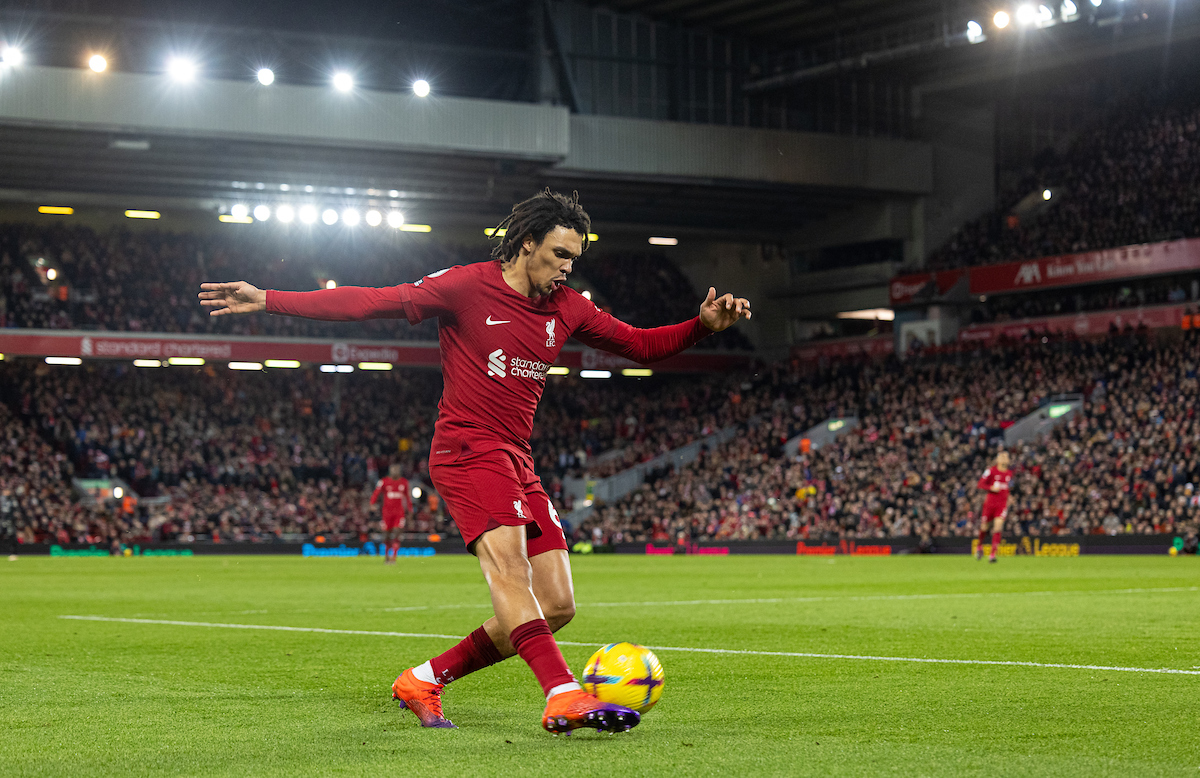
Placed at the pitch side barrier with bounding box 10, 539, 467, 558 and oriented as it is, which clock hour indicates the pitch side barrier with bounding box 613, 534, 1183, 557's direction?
the pitch side barrier with bounding box 613, 534, 1183, 557 is roughly at 10 o'clock from the pitch side barrier with bounding box 10, 539, 467, 558.

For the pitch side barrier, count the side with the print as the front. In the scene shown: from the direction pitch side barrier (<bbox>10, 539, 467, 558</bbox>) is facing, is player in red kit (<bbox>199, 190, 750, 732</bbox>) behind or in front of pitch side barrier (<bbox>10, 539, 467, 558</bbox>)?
in front

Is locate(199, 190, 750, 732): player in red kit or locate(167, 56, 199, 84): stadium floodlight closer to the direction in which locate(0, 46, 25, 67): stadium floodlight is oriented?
the player in red kit

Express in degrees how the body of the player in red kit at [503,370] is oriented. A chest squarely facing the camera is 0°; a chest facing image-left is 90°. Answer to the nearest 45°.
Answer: approximately 315°

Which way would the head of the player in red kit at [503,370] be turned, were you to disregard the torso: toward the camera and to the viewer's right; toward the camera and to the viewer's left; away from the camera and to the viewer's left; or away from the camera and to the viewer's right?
toward the camera and to the viewer's right

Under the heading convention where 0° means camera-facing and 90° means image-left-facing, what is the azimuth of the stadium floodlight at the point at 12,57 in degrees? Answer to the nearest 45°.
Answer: approximately 0°

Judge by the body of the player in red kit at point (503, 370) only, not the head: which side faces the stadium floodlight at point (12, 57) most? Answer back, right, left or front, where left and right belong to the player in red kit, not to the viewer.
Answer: back

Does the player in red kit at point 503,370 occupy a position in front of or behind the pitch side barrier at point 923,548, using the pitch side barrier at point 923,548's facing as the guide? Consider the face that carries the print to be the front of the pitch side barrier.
in front

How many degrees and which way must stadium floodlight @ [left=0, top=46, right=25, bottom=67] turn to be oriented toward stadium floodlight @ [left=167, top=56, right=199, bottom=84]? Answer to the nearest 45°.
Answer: approximately 90° to its left

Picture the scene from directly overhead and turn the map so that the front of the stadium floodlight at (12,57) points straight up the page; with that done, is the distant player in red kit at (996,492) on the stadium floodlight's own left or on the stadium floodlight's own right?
on the stadium floodlight's own left

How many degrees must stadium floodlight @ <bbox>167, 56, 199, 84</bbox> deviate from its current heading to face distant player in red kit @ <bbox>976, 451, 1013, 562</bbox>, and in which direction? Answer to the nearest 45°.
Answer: approximately 45° to its left
